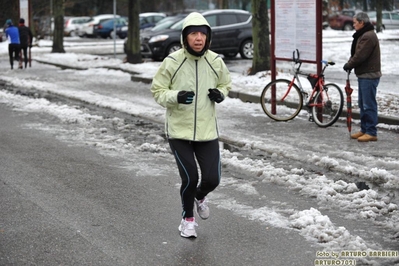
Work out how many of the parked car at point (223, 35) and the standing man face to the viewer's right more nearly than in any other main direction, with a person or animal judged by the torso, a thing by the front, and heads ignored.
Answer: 0

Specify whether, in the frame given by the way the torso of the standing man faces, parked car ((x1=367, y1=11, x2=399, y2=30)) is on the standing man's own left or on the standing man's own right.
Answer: on the standing man's own right

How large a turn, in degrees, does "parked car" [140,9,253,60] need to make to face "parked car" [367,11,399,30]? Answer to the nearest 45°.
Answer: approximately 180°

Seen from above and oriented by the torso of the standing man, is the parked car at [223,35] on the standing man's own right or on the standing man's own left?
on the standing man's own right

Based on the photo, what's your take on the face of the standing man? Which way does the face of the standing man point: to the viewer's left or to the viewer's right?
to the viewer's left

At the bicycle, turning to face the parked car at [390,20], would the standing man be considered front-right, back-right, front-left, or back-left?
back-right

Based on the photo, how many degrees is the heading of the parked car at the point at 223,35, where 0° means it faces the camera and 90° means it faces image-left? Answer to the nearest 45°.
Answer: approximately 45°

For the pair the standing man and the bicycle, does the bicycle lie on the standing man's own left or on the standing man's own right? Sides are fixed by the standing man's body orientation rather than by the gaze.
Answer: on the standing man's own right

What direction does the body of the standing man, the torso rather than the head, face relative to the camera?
to the viewer's left
